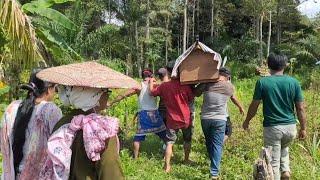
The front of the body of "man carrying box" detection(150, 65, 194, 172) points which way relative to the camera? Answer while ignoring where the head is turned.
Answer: away from the camera

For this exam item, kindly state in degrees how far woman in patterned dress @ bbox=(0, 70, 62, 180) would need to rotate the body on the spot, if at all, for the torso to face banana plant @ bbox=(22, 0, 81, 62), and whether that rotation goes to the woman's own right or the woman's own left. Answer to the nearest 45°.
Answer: approximately 45° to the woman's own left

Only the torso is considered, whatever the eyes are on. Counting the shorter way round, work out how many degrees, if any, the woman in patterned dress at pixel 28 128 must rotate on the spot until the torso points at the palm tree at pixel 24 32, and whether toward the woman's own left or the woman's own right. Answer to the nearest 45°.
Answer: approximately 45° to the woman's own left

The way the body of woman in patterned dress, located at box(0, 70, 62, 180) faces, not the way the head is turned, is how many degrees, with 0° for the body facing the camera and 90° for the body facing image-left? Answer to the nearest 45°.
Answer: approximately 225°

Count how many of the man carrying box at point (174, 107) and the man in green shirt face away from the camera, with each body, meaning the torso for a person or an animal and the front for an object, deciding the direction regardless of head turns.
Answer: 2

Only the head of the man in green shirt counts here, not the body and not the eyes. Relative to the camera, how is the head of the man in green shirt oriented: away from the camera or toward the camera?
away from the camera

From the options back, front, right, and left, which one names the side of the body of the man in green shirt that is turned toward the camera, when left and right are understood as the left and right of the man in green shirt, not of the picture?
back

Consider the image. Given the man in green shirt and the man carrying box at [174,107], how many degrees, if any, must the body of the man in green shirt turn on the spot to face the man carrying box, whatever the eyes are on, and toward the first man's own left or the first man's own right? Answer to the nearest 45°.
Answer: approximately 45° to the first man's own left
